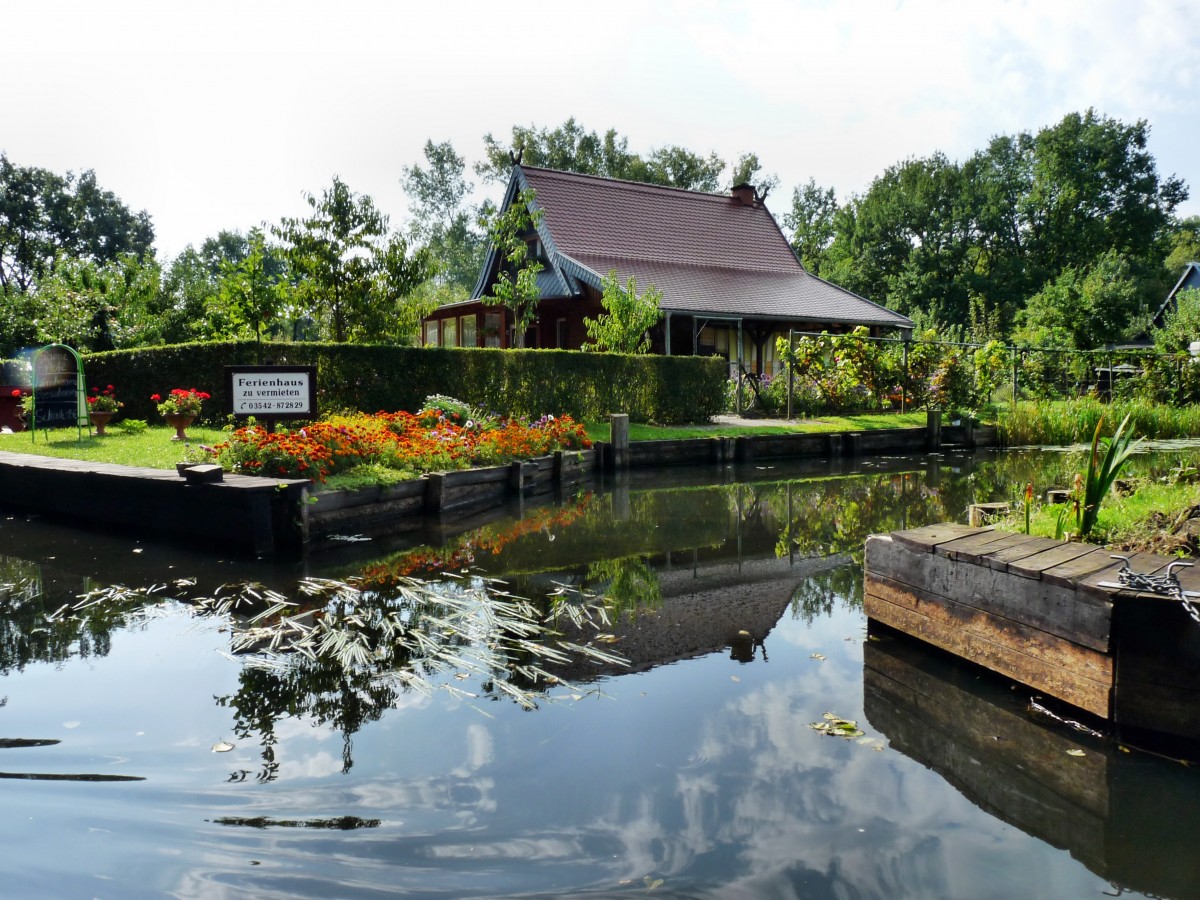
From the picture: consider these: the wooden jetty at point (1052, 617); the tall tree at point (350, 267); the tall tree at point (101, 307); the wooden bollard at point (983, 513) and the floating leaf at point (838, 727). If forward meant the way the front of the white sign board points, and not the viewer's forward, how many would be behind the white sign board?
2

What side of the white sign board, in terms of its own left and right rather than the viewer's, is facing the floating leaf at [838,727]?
front

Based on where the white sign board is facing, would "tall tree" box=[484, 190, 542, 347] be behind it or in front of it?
behind

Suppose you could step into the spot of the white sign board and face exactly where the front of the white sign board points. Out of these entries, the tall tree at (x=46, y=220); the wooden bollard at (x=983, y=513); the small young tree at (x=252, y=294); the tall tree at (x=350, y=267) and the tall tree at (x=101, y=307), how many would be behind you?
4

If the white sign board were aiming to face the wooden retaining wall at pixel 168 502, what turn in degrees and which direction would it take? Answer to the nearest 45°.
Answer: approximately 45° to its right

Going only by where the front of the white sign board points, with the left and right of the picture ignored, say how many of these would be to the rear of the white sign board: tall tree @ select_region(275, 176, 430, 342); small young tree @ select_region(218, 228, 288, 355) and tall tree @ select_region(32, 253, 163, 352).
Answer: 3

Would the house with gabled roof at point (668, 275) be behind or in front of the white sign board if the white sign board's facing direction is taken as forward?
behind

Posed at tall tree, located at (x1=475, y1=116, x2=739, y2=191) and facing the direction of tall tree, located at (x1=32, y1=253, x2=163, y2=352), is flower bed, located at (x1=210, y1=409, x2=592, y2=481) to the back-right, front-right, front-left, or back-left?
front-left

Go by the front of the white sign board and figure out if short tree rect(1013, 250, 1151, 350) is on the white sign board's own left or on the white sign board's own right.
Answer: on the white sign board's own left

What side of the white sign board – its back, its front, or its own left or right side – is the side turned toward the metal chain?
front

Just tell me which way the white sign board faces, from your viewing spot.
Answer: facing the viewer
